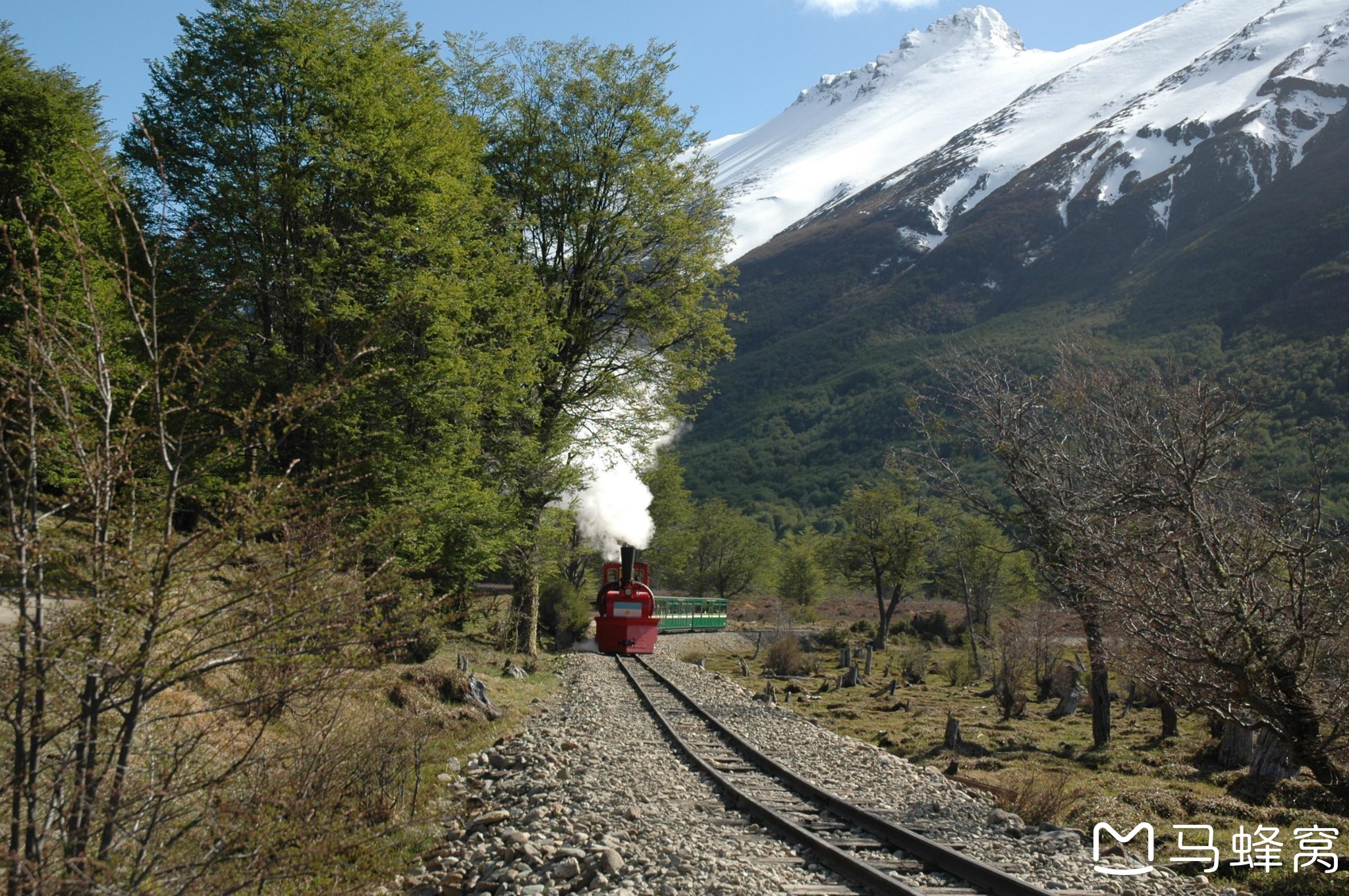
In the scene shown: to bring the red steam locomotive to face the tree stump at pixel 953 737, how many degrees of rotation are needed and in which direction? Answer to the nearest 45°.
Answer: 0° — it already faces it

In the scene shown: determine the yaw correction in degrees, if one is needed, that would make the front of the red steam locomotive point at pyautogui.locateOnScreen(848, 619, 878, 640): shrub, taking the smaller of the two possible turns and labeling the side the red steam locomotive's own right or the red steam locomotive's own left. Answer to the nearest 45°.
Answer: approximately 135° to the red steam locomotive's own left

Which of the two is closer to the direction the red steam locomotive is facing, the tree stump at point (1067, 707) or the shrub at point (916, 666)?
the tree stump

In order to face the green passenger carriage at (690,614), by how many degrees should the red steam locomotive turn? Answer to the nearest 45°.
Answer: approximately 180°

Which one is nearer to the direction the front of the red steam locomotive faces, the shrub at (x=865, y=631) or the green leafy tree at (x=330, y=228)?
the green leafy tree

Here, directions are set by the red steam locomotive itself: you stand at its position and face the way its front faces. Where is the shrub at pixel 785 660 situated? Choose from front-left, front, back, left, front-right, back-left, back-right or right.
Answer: left

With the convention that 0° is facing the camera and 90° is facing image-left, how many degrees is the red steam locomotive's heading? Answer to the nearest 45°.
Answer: approximately 0°

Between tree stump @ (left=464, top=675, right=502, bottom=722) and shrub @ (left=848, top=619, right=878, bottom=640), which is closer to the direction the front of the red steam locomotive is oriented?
the tree stump

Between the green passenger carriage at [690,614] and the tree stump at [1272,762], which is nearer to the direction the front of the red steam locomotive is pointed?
the tree stump

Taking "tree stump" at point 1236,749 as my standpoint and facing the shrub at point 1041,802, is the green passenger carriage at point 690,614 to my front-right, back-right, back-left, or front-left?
back-right

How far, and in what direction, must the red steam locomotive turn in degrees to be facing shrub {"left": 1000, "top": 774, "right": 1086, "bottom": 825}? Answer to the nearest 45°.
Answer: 0° — it already faces it
